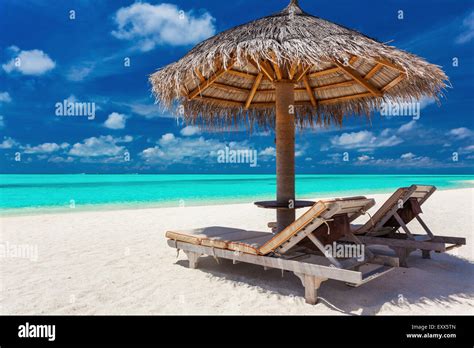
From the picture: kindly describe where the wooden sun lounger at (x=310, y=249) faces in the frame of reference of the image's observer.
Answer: facing away from the viewer and to the left of the viewer

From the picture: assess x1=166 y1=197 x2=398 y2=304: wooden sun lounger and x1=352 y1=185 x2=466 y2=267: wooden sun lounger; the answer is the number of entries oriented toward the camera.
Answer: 0

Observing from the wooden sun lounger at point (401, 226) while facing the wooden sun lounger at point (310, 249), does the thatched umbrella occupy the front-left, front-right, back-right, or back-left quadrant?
front-right
